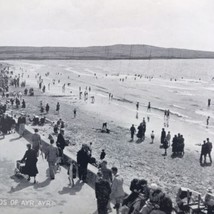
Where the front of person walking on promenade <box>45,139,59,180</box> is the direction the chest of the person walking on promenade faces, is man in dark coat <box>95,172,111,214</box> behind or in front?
behind

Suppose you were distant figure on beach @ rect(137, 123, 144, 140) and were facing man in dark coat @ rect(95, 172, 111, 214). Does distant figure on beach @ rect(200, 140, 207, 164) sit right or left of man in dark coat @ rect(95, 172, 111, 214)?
left

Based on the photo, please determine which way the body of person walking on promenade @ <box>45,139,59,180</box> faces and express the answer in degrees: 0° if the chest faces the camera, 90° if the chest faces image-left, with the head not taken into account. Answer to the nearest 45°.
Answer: approximately 180°

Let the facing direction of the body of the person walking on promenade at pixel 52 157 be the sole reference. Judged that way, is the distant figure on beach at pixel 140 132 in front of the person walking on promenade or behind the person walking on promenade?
in front

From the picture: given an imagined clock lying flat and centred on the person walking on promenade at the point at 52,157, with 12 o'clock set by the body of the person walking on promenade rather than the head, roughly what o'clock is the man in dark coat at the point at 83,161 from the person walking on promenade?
The man in dark coat is roughly at 4 o'clock from the person walking on promenade.
